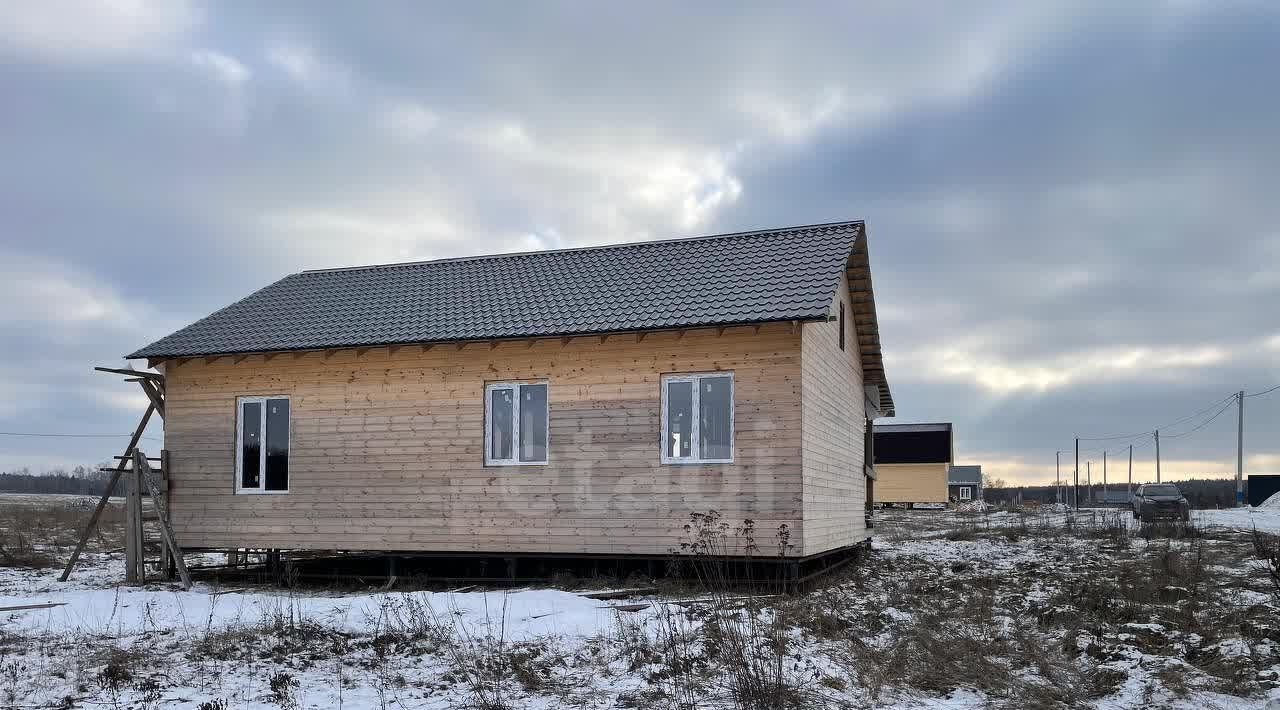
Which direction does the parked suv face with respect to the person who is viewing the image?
facing the viewer and to the right of the viewer

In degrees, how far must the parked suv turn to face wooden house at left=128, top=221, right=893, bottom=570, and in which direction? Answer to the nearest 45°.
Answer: approximately 45° to its right

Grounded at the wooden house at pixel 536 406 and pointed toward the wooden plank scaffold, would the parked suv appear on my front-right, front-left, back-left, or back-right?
back-right

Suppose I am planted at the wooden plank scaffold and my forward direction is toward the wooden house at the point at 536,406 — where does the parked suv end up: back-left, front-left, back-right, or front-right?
front-left
